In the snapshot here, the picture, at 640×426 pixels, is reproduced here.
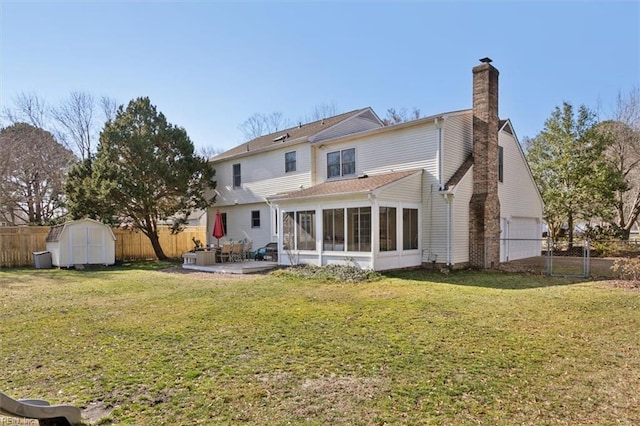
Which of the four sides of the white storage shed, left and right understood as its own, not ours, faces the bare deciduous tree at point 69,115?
back

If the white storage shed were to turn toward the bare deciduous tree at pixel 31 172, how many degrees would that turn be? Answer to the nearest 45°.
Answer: approximately 180°

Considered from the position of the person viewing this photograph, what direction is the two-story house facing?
facing away from the viewer and to the right of the viewer

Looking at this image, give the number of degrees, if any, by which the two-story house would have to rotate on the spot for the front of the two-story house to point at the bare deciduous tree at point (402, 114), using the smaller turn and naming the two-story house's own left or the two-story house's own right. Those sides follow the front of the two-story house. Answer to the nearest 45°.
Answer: approximately 45° to the two-story house's own left

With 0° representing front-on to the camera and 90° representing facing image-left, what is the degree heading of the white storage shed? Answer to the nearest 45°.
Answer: approximately 0°

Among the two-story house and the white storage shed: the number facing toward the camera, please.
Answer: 1
